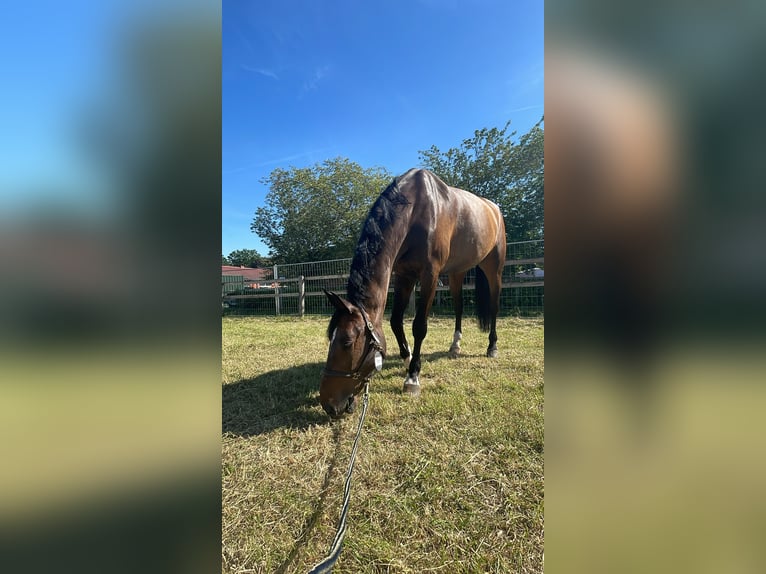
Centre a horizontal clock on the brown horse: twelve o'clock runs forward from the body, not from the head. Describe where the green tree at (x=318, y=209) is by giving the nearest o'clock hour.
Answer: The green tree is roughly at 4 o'clock from the brown horse.

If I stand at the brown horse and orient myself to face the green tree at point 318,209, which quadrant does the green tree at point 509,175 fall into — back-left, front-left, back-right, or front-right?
front-right

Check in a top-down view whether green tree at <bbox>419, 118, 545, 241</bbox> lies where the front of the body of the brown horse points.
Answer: no

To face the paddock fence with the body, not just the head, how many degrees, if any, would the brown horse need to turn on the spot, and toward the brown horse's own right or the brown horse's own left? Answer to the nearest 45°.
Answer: approximately 135° to the brown horse's own right

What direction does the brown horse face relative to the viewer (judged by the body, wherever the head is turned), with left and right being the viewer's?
facing the viewer and to the left of the viewer
